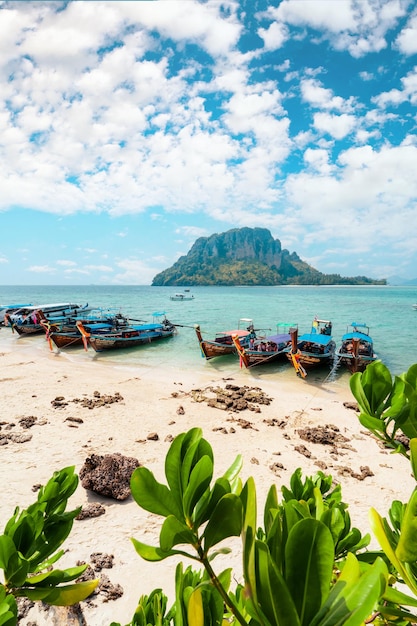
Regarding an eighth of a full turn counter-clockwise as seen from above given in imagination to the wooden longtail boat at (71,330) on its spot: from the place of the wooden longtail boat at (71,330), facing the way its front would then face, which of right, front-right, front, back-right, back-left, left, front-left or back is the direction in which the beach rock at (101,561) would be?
front

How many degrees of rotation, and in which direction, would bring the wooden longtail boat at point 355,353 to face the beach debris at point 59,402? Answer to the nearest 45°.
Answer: approximately 45° to its right

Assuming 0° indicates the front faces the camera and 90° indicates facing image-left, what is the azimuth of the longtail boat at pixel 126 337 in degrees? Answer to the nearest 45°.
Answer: approximately 45°

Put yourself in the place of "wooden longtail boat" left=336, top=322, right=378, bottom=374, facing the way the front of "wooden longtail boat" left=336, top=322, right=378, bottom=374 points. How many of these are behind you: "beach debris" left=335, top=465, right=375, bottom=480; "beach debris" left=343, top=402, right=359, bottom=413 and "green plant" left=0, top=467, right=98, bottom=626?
0

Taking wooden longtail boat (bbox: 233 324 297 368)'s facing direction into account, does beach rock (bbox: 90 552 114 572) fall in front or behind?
in front

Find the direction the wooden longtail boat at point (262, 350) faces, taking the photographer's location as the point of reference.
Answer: facing the viewer and to the left of the viewer

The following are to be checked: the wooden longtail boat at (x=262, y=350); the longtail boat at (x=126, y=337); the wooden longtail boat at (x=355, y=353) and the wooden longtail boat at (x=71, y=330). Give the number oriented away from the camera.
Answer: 0

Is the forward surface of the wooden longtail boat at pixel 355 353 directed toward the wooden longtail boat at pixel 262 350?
no

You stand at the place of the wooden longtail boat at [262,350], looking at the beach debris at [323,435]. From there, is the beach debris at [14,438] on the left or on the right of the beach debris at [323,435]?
right

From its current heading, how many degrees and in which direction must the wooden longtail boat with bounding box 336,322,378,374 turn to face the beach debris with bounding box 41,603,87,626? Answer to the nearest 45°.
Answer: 0° — it already faces it

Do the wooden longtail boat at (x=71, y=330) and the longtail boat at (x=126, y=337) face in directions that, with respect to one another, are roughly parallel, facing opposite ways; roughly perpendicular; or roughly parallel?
roughly parallel

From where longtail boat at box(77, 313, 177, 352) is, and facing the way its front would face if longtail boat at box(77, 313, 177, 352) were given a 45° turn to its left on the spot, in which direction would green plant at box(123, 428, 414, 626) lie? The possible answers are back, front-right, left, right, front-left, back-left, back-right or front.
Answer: front

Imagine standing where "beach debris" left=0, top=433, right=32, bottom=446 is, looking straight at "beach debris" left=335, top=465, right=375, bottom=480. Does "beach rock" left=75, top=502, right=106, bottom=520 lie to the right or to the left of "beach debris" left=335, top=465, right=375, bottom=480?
right

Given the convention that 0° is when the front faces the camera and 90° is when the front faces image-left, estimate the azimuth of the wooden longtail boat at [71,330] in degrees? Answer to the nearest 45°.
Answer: approximately 45°

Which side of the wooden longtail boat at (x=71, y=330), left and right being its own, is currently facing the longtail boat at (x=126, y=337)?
left

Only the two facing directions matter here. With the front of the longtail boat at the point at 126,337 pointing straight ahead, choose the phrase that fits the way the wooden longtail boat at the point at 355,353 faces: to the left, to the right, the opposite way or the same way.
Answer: the same way

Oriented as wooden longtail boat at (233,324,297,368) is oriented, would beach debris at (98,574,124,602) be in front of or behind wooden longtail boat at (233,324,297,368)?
in front

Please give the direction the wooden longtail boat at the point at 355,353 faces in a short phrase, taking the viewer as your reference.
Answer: facing the viewer

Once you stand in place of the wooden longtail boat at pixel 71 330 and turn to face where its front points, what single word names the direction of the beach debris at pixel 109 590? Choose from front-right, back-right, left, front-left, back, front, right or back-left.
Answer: front-left
